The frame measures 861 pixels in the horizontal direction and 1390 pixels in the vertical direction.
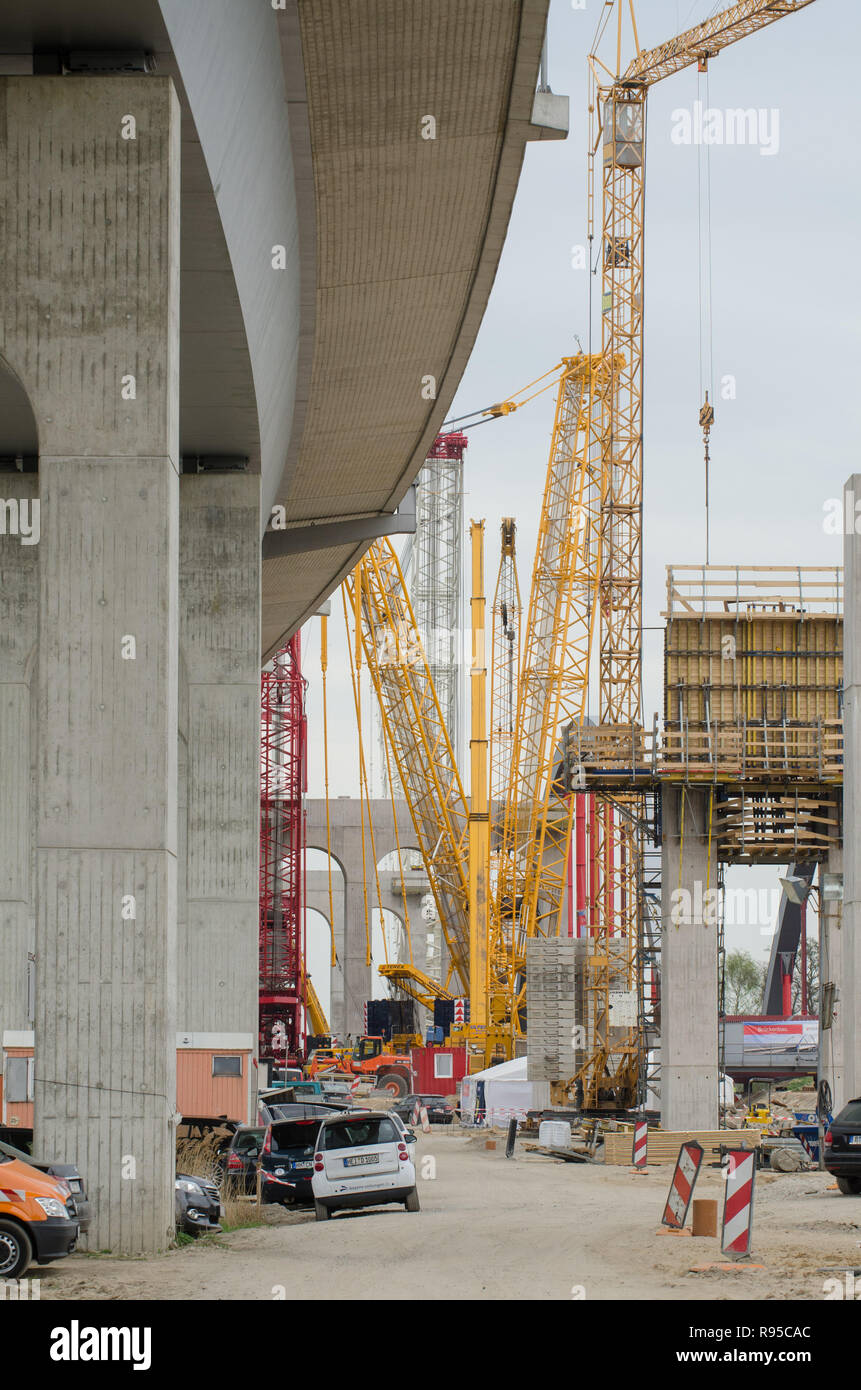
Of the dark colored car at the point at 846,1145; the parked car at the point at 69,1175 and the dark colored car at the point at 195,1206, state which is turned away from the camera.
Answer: the dark colored car at the point at 846,1145

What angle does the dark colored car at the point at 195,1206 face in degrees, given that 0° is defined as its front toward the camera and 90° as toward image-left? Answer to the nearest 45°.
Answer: approximately 315°

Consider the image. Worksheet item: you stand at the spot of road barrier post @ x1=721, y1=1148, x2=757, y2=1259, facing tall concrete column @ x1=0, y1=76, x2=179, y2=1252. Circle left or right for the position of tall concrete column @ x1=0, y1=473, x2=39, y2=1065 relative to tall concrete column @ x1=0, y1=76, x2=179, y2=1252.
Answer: right
